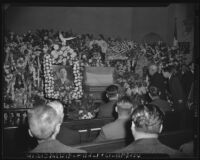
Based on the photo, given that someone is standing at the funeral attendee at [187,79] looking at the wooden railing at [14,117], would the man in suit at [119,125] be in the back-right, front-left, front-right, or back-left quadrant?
front-left

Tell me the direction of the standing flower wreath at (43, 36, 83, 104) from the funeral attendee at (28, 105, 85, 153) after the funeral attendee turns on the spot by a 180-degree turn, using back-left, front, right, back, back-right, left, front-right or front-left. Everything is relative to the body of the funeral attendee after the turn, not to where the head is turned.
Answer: back

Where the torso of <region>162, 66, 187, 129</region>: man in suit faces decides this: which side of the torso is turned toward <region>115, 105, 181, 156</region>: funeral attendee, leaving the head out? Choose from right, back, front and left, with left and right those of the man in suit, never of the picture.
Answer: left

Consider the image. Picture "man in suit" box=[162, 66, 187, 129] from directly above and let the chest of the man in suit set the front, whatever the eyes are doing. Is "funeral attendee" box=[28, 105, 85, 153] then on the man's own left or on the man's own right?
on the man's own left

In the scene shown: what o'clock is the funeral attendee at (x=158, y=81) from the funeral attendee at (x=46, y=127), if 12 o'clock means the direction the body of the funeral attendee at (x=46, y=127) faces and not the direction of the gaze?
the funeral attendee at (x=158, y=81) is roughly at 1 o'clock from the funeral attendee at (x=46, y=127).

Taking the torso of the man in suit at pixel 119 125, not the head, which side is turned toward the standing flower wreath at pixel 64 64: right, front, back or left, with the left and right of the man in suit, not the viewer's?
front

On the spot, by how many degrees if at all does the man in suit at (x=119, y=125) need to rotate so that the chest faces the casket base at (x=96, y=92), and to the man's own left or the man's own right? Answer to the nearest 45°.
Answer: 0° — they already face it

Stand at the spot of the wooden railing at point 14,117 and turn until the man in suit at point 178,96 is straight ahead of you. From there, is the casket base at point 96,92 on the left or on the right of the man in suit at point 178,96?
left

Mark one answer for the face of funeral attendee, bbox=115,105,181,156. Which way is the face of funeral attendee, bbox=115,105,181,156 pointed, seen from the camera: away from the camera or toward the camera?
away from the camera

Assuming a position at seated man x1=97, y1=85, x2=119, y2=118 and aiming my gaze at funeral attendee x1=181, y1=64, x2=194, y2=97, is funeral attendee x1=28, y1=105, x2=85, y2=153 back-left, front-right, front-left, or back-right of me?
back-right

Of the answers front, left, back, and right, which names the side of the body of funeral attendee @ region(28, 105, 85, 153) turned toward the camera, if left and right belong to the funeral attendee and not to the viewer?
back

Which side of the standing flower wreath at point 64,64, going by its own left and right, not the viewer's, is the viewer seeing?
front

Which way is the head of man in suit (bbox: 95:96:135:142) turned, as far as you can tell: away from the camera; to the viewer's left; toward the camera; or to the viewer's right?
away from the camera

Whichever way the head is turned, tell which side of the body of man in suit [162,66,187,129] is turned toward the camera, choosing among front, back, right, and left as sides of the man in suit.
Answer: left

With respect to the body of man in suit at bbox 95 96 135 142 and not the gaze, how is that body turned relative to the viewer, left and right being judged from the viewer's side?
facing away from the viewer

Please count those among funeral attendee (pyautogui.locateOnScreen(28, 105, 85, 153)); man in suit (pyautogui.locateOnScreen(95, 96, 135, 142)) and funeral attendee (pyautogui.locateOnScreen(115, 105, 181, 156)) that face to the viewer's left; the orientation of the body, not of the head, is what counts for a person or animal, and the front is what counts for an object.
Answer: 0

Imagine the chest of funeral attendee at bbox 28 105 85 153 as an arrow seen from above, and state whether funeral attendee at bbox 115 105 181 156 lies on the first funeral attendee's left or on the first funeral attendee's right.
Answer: on the first funeral attendee's right

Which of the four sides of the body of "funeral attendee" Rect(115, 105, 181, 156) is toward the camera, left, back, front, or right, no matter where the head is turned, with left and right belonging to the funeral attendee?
back

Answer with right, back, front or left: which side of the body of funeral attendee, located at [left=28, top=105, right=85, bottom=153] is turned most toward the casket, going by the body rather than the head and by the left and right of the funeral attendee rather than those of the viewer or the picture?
front

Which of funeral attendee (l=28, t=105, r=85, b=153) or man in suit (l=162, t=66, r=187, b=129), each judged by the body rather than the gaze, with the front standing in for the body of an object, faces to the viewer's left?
the man in suit
